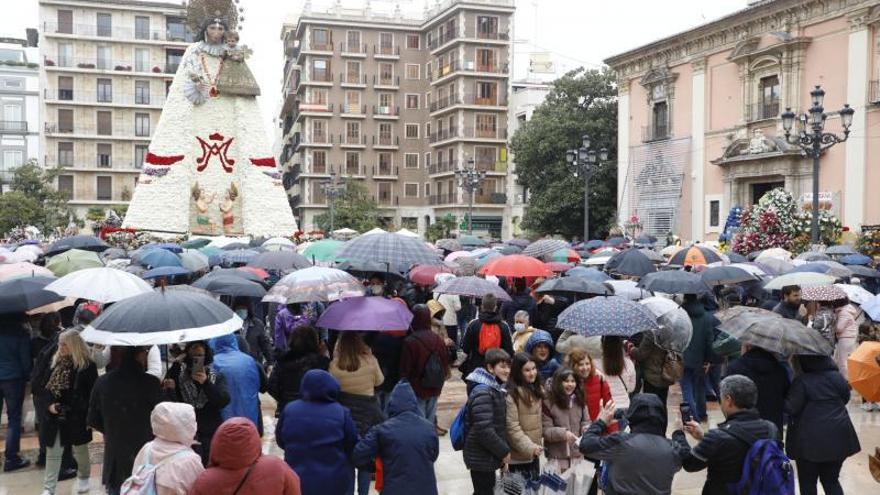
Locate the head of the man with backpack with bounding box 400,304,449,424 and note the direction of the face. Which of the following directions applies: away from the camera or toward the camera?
away from the camera

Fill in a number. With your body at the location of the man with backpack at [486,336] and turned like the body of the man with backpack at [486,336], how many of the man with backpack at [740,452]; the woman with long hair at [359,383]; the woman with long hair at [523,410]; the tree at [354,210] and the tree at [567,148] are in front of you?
2

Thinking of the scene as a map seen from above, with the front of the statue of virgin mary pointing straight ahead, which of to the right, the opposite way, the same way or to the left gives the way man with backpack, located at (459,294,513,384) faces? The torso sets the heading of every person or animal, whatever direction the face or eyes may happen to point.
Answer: the opposite way

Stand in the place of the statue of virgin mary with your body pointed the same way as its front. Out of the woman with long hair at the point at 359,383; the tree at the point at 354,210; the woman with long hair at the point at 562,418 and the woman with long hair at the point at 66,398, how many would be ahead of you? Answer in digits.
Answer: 3

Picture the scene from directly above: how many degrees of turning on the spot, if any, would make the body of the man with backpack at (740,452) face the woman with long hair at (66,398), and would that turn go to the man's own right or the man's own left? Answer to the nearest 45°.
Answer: approximately 45° to the man's own left

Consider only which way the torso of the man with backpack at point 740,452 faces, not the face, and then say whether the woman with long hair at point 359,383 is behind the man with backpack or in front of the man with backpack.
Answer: in front

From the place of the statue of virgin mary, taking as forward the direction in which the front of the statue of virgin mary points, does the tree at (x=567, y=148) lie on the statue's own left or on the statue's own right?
on the statue's own left

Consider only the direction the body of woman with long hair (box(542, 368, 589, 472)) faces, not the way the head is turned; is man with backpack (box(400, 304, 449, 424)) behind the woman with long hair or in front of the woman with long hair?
behind

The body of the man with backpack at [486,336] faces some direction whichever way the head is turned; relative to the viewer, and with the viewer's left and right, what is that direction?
facing away from the viewer

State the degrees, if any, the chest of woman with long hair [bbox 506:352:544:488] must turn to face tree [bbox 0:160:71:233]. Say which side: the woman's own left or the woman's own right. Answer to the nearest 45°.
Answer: approximately 180°

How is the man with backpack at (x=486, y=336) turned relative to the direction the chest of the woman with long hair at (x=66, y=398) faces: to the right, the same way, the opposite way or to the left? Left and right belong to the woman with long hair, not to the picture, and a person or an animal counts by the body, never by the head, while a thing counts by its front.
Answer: the opposite way

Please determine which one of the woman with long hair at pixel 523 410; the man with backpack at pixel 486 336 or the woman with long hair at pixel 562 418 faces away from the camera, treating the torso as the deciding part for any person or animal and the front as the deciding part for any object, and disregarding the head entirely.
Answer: the man with backpack

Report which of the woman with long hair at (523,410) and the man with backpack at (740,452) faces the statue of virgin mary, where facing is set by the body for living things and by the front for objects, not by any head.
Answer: the man with backpack

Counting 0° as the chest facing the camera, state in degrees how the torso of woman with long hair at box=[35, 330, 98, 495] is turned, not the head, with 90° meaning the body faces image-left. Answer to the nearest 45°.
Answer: approximately 45°

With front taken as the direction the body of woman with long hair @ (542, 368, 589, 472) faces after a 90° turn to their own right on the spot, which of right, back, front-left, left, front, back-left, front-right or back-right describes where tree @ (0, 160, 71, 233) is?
right
